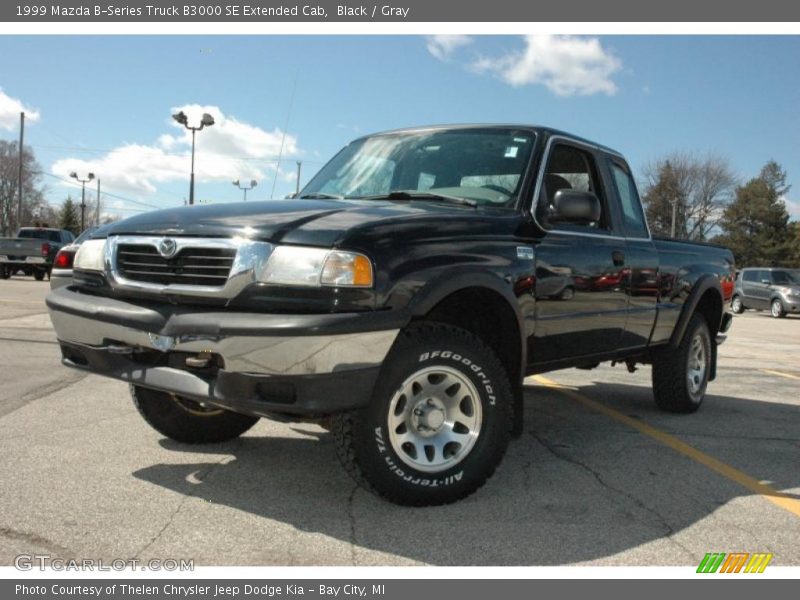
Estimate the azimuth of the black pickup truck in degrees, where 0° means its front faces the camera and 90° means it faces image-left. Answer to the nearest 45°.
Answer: approximately 45°

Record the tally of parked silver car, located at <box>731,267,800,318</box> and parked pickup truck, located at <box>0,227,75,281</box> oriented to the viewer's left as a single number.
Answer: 0

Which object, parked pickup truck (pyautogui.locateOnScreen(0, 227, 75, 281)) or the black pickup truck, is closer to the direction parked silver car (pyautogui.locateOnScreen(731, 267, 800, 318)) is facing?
the black pickup truck

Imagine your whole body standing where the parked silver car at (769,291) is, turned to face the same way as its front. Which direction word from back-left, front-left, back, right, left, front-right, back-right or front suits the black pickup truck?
front-right

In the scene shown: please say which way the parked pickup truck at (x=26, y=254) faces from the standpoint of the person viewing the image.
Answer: facing away from the viewer and to the right of the viewer

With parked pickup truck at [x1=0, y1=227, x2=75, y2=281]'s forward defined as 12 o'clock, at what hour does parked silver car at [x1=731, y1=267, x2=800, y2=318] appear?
The parked silver car is roughly at 2 o'clock from the parked pickup truck.

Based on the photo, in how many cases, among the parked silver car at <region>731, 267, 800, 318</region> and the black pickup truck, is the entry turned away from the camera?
0

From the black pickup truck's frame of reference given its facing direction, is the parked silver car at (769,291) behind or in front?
behind

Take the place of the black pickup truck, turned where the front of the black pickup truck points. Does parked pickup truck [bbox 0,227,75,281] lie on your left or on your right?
on your right

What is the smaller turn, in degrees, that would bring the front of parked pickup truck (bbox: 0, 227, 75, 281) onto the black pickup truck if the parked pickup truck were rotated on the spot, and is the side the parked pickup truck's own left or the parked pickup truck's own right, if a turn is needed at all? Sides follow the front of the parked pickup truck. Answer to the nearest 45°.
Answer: approximately 135° to the parked pickup truck's own right

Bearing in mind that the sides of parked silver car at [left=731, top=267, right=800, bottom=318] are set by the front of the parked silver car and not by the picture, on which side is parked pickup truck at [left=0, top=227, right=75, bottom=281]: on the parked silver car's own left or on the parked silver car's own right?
on the parked silver car's own right
